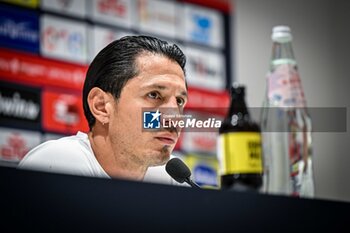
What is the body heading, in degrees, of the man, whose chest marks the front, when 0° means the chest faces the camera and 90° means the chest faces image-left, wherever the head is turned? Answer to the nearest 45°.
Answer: approximately 315°

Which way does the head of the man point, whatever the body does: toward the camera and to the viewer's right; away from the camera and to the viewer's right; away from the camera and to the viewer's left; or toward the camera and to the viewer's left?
toward the camera and to the viewer's right

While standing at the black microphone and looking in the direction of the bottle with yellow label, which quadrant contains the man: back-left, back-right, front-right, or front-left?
back-left

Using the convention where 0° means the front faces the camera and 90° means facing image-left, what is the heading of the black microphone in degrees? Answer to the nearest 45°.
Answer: approximately 90°
